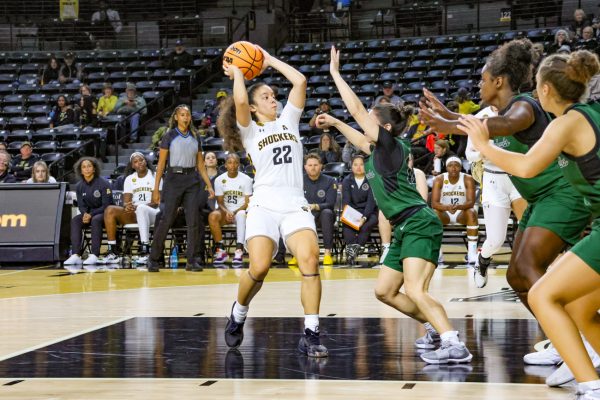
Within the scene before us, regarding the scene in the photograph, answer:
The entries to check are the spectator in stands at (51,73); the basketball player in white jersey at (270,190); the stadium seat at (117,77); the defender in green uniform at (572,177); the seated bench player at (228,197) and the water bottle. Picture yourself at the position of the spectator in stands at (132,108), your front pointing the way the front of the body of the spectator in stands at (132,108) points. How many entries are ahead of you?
4

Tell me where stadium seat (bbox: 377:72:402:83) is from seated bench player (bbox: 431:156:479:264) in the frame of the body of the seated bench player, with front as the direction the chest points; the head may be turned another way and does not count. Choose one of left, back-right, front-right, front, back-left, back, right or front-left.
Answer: back

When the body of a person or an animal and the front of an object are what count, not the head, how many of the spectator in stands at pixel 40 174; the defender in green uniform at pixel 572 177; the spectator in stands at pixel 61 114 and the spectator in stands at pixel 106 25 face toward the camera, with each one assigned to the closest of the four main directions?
3

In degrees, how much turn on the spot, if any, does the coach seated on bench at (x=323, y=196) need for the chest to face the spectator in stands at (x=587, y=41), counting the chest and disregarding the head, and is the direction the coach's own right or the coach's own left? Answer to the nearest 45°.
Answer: approximately 135° to the coach's own left

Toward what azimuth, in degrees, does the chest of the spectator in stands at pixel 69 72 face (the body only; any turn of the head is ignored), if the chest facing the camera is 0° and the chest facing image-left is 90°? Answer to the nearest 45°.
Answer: approximately 0°

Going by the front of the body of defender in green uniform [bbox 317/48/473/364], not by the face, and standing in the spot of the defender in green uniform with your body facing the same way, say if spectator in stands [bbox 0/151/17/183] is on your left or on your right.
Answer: on your right

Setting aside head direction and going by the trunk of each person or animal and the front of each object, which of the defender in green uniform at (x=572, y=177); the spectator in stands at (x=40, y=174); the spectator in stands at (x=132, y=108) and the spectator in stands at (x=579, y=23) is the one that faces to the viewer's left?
the defender in green uniform

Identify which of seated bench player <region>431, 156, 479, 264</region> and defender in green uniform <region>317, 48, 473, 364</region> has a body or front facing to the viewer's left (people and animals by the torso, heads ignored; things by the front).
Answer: the defender in green uniform

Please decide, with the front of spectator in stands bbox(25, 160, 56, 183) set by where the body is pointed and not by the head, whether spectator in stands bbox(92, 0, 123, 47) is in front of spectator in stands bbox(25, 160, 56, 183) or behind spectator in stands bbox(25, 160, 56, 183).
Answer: behind
